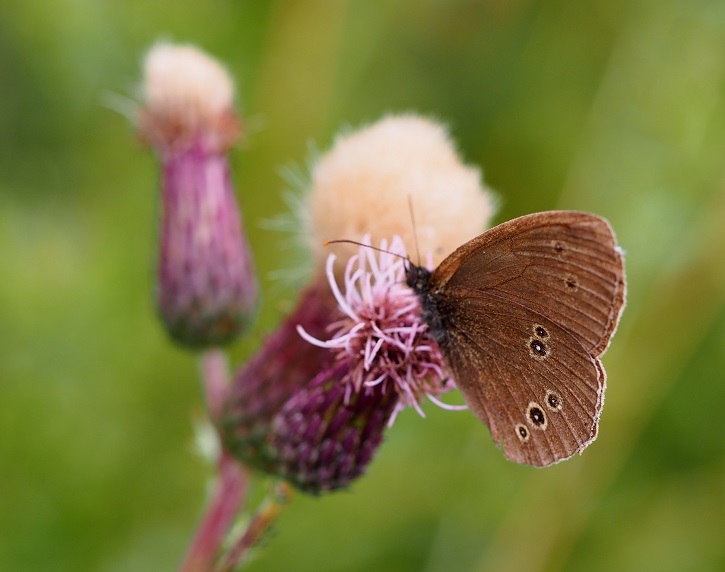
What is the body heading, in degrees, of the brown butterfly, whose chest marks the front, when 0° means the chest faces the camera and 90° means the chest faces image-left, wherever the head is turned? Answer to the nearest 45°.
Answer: approximately 90°

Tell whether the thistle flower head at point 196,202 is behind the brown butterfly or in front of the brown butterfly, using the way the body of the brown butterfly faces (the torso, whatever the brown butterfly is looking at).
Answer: in front
